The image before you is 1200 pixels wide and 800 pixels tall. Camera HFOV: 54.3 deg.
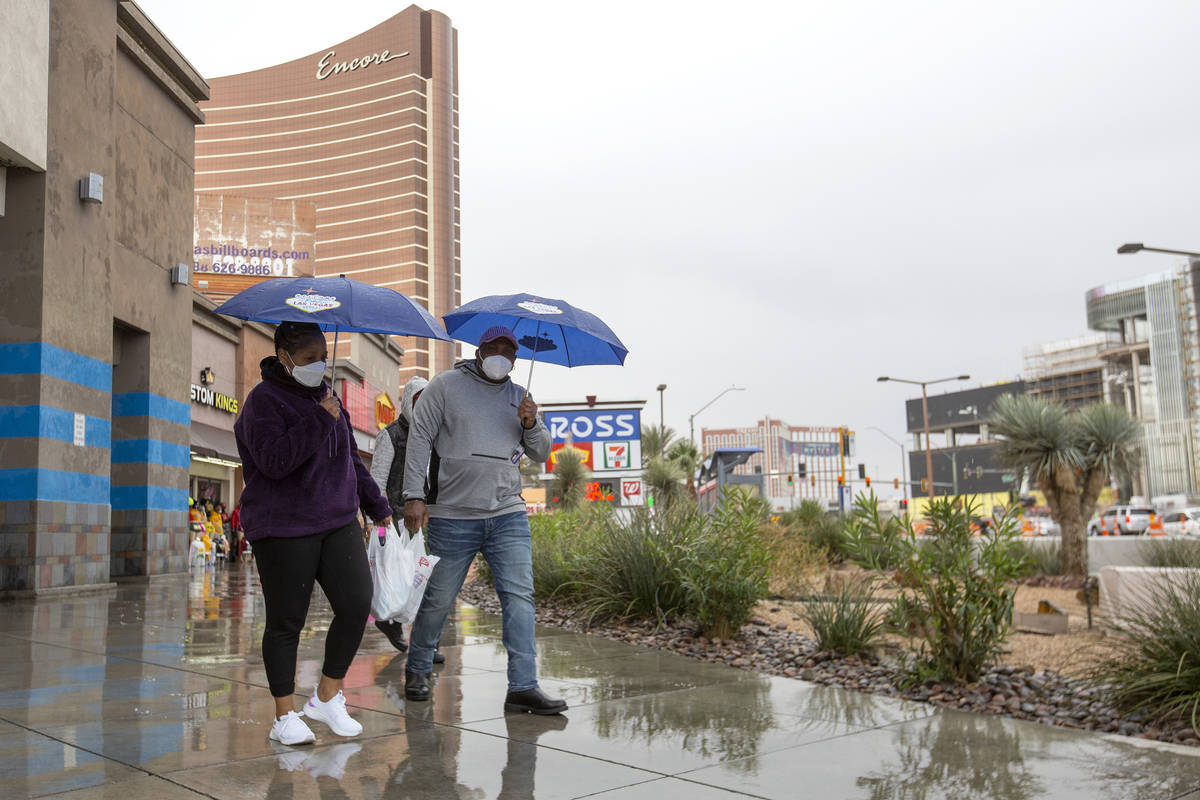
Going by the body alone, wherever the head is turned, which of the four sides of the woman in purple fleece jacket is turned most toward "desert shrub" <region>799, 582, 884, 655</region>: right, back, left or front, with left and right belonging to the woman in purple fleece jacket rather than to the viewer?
left

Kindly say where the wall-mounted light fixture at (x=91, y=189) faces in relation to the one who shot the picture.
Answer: facing the viewer and to the right of the viewer

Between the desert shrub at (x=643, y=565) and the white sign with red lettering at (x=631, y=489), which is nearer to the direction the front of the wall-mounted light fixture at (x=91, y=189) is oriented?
the desert shrub

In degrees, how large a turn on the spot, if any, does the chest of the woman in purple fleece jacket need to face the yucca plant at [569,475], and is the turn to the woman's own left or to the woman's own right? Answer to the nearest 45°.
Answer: approximately 135° to the woman's own left

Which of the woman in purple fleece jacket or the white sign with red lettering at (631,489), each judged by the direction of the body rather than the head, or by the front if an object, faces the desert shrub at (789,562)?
the white sign with red lettering

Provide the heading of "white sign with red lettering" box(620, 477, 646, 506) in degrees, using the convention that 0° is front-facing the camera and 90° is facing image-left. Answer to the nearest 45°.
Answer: approximately 0°

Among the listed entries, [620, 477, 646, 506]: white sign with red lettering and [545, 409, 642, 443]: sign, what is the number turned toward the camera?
2

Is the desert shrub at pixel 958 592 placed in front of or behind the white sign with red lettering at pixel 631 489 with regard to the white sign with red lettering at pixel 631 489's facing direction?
in front

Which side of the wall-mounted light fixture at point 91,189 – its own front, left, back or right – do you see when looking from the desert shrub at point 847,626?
front

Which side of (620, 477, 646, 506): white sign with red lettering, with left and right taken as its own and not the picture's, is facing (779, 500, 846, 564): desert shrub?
front

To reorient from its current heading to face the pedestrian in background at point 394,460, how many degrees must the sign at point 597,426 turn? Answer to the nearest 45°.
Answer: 0° — it already faces them

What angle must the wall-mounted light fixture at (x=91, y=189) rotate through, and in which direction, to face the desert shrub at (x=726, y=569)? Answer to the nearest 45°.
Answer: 0° — it already faces it

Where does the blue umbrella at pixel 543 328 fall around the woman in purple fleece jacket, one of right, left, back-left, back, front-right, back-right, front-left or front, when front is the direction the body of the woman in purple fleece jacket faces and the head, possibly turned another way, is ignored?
left
